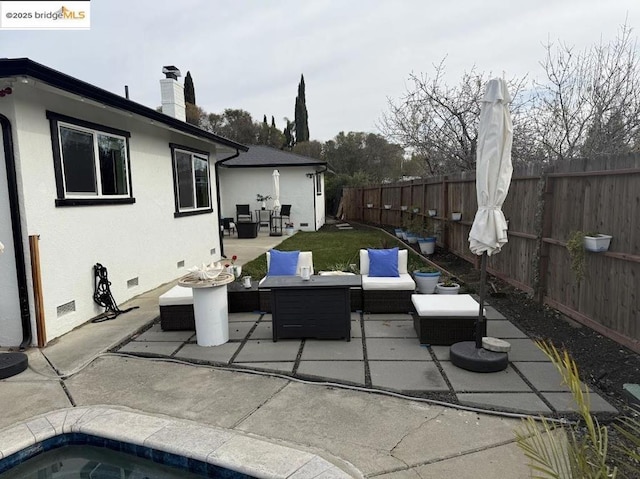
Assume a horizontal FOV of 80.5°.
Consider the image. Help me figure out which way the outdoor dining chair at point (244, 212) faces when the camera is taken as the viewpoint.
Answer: facing the viewer

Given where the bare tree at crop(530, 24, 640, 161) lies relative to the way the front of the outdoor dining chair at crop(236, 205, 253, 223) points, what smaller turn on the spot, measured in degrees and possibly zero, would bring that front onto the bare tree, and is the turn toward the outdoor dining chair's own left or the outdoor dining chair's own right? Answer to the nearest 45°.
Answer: approximately 45° to the outdoor dining chair's own left

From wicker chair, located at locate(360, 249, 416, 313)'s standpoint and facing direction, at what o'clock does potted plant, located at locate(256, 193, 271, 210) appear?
The potted plant is roughly at 5 o'clock from the wicker chair.

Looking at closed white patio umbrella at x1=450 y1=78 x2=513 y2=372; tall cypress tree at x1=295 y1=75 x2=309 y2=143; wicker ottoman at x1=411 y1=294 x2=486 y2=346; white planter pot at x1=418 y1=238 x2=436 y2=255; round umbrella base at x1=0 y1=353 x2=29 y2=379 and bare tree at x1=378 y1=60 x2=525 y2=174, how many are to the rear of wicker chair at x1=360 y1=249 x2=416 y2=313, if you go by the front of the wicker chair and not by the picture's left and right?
3

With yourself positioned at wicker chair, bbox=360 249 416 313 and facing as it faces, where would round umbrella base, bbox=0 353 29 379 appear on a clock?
The round umbrella base is roughly at 2 o'clock from the wicker chair.

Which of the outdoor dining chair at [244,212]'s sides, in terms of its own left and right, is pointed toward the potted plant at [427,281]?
front

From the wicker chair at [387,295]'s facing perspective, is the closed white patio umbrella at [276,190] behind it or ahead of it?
behind

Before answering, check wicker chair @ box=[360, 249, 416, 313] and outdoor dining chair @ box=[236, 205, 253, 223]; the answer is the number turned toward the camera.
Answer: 2

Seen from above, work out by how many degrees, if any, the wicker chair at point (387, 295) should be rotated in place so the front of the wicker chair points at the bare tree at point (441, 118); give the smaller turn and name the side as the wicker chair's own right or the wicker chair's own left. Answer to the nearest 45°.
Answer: approximately 180°

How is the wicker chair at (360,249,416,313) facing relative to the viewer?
toward the camera

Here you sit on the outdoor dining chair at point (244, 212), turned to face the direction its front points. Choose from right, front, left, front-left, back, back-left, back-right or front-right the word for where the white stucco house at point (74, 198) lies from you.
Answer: front

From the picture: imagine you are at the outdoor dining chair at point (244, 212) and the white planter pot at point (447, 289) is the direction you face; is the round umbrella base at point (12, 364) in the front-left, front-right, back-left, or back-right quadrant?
front-right

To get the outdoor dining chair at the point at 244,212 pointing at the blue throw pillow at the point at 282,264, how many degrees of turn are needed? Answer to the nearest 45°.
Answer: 0° — it already faces it

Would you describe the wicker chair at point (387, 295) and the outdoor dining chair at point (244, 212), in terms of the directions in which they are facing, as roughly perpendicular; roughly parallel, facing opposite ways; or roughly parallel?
roughly parallel

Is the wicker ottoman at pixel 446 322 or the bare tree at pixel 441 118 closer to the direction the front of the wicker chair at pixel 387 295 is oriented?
the wicker ottoman
